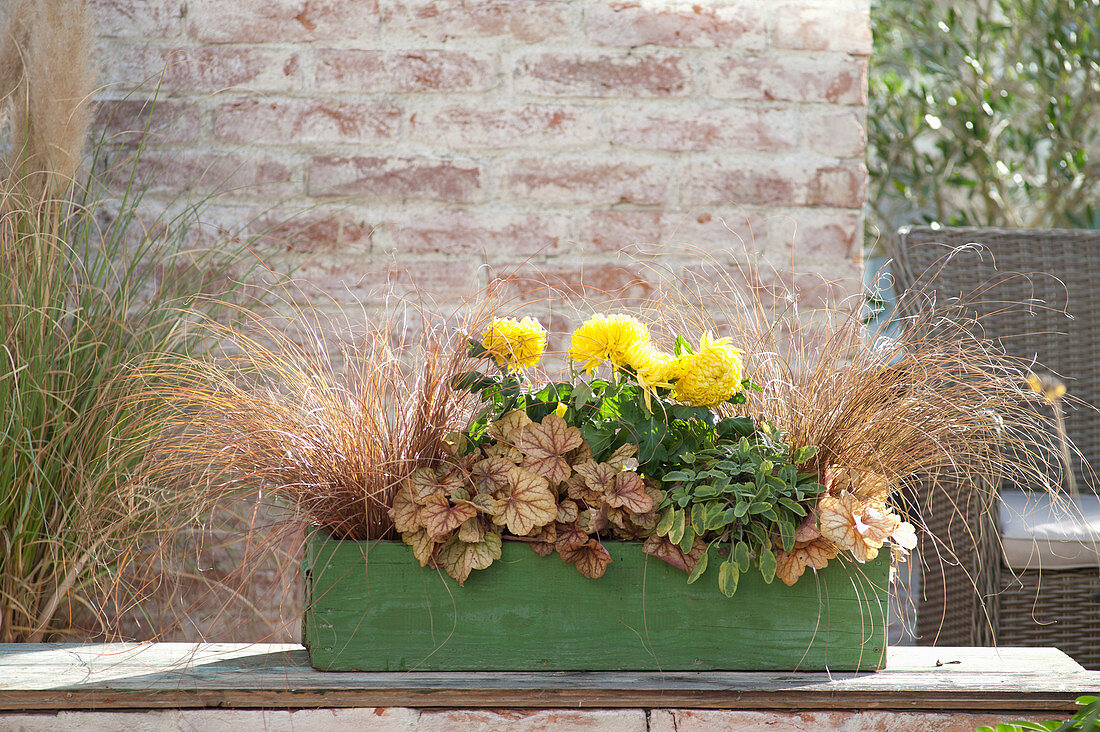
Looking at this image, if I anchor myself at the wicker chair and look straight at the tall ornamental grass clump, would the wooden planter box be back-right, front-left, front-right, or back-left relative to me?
front-left

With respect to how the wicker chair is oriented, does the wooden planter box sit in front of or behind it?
in front

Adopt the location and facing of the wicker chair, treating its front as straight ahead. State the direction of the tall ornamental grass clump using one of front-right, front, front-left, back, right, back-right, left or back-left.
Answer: front-right

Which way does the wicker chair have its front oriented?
toward the camera

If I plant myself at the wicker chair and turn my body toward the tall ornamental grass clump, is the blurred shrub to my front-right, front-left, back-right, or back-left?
back-right

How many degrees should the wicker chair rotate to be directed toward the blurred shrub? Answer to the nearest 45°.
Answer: approximately 180°

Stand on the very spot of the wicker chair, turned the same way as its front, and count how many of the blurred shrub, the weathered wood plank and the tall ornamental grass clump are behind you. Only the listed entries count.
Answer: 1

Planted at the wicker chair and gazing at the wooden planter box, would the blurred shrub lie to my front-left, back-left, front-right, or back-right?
back-right

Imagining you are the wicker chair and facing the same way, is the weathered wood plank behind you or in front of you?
in front

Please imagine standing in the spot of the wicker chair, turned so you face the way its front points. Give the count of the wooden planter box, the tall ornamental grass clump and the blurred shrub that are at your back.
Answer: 1
